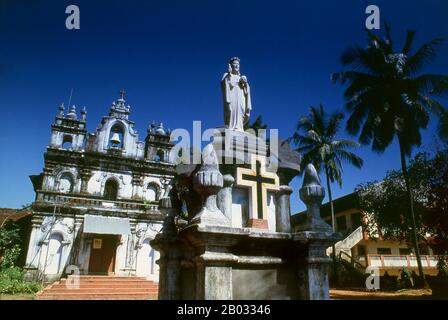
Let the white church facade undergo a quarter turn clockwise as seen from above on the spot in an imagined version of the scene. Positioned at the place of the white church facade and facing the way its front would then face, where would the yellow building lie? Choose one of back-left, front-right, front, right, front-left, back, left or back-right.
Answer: back

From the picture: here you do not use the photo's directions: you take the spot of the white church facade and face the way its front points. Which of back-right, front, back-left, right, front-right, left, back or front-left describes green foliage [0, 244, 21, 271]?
right

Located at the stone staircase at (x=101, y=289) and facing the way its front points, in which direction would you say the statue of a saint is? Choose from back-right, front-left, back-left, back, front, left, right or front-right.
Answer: front

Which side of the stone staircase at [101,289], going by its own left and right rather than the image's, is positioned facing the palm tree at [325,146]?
left

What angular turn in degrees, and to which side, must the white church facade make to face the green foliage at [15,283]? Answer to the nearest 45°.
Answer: approximately 45° to its right

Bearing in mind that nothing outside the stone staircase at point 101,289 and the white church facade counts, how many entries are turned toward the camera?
2

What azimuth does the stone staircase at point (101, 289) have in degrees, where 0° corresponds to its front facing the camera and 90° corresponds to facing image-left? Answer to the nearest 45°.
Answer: approximately 0°

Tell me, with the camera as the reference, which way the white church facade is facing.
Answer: facing the viewer

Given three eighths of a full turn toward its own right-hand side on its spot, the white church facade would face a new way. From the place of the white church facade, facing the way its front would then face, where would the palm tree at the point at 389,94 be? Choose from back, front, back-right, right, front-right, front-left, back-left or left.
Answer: back

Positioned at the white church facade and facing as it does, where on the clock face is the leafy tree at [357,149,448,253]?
The leafy tree is roughly at 10 o'clock from the white church facade.

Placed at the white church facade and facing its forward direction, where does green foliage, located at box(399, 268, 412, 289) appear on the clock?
The green foliage is roughly at 10 o'clock from the white church facade.

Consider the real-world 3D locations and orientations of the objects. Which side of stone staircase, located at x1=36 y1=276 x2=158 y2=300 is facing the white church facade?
back

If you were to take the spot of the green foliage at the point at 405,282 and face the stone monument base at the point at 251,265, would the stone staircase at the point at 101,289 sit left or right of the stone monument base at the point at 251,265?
right
